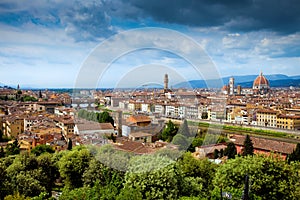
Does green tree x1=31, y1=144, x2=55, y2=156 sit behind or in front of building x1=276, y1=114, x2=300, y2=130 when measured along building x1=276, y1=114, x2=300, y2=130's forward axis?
in front

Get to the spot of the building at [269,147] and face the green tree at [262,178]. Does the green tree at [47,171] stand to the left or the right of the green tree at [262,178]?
right

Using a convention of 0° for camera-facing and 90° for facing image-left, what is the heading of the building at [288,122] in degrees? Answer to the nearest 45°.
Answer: approximately 0°

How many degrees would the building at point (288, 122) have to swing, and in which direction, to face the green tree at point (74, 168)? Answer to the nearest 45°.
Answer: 0° — it already faces it

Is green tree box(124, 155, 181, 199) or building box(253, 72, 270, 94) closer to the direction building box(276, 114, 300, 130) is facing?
the green tree

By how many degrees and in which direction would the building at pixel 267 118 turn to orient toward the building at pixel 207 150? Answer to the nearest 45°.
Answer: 0° — it already faces it

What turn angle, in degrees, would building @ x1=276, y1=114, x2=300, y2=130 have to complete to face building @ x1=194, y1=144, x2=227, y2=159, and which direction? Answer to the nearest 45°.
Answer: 0° — it already faces it

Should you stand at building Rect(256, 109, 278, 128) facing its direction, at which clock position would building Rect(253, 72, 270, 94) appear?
building Rect(253, 72, 270, 94) is roughly at 6 o'clock from building Rect(256, 109, 278, 128).

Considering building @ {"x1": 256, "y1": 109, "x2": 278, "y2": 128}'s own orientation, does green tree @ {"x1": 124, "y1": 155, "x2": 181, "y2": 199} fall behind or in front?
in front

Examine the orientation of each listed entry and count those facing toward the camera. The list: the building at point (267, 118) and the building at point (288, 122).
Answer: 2
